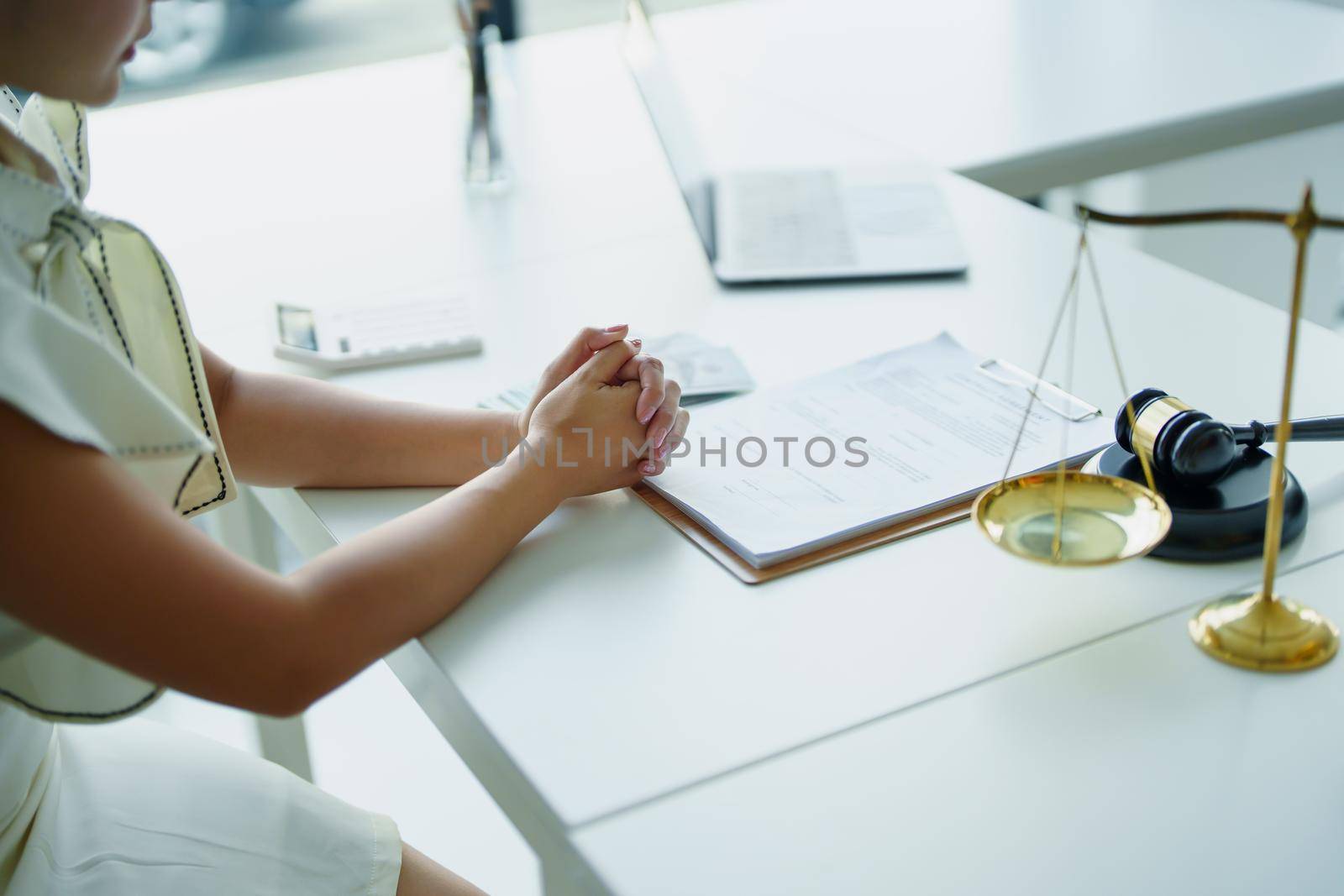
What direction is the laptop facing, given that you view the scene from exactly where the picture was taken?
facing to the right of the viewer

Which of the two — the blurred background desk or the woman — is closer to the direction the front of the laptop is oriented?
the blurred background desk

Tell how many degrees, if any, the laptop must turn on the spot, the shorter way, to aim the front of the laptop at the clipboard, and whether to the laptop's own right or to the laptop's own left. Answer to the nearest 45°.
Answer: approximately 90° to the laptop's own right

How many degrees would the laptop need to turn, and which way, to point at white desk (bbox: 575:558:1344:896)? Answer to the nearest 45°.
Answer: approximately 90° to its right

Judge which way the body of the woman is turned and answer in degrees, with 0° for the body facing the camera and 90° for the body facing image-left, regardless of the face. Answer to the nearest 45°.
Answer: approximately 270°

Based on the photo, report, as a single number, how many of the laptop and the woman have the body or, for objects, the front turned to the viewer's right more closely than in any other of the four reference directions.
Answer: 2
